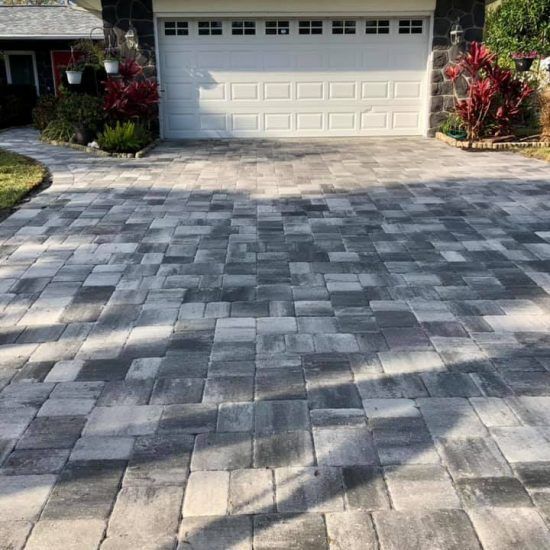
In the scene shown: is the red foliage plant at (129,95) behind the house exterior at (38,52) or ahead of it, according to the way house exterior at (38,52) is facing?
ahead

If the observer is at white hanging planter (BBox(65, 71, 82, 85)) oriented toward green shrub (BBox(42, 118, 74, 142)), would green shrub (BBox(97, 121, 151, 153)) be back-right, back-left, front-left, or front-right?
front-left

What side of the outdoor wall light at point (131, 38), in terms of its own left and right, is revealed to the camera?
front

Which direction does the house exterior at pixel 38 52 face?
toward the camera

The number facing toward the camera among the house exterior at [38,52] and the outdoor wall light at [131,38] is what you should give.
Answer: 2

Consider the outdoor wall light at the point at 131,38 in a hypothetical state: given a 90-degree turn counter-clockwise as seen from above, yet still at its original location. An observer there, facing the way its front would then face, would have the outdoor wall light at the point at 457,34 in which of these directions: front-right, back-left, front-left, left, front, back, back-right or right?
front

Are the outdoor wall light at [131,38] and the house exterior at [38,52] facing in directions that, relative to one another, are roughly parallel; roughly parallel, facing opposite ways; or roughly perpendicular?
roughly parallel

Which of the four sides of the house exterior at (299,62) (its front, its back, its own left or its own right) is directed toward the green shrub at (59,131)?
right

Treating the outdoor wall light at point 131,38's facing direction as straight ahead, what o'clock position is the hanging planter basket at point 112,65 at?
The hanging planter basket is roughly at 1 o'clock from the outdoor wall light.

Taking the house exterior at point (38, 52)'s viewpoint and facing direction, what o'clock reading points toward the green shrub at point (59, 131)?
The green shrub is roughly at 12 o'clock from the house exterior.

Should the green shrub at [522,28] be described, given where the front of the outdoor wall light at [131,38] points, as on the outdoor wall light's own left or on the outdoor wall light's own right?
on the outdoor wall light's own left

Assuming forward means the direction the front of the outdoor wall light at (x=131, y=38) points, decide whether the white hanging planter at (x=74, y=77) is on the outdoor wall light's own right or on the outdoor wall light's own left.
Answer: on the outdoor wall light's own right

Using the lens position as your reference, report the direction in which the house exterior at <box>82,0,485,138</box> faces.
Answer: facing the viewer

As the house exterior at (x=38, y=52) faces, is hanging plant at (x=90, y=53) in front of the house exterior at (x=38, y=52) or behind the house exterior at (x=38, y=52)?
in front

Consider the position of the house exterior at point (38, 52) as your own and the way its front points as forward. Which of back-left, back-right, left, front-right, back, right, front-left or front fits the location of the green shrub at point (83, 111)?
front
